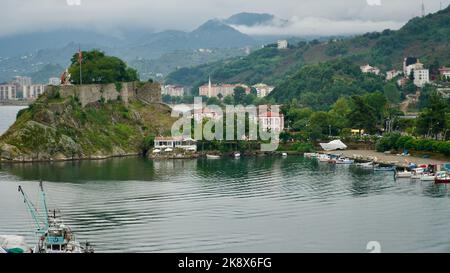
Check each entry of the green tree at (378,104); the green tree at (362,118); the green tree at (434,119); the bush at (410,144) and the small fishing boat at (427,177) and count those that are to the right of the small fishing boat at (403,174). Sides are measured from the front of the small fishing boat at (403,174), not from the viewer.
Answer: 4

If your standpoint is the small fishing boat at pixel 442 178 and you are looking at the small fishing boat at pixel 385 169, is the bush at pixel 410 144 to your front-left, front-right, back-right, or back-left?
front-right

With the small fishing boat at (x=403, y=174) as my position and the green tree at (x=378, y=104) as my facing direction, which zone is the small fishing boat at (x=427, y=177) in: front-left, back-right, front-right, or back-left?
back-right

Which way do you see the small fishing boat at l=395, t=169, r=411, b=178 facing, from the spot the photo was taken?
facing to the left of the viewer

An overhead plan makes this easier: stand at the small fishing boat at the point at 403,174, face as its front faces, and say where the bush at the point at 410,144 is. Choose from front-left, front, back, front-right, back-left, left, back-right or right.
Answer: right
